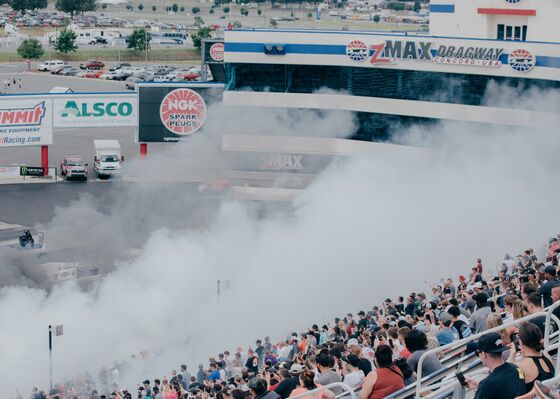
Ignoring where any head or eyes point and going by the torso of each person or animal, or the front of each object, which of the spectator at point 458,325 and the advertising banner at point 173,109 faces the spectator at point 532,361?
the advertising banner

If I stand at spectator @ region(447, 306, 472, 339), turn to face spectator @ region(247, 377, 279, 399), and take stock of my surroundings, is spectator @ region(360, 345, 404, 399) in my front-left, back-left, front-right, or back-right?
front-left

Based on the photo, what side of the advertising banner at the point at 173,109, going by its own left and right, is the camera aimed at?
front

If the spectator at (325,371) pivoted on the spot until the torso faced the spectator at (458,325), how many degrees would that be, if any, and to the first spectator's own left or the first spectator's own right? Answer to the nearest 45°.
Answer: approximately 90° to the first spectator's own right

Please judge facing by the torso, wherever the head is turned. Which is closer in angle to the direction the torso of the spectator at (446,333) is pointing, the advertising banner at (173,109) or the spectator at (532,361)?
the advertising banner

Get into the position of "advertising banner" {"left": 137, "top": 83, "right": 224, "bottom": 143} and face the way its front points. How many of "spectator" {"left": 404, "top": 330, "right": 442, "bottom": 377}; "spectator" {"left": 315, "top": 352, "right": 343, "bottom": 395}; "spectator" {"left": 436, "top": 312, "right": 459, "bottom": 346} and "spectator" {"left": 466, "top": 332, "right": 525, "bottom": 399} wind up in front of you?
4

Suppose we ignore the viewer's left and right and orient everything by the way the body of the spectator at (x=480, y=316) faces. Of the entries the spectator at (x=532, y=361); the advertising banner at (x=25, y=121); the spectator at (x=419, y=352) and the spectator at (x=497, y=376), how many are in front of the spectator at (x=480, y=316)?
1

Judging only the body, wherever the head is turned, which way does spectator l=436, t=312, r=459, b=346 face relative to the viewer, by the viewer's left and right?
facing away from the viewer and to the left of the viewer

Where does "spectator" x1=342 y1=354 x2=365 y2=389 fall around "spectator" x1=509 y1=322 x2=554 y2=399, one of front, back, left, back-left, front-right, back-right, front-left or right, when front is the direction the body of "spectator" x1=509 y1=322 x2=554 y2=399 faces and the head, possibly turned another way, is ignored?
front

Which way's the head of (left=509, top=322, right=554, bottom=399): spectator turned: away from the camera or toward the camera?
away from the camera

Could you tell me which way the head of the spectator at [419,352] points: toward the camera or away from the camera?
away from the camera

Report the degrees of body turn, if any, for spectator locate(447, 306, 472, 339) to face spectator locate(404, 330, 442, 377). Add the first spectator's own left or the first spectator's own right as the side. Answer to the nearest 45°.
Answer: approximately 135° to the first spectator's own left

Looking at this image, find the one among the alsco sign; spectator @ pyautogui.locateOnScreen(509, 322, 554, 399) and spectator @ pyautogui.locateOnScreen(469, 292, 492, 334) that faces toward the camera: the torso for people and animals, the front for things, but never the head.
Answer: the alsco sign

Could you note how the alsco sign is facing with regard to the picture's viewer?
facing the viewer

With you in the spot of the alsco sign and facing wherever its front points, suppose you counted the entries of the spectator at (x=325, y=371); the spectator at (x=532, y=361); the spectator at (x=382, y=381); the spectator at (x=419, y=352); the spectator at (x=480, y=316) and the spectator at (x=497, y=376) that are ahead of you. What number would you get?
6
